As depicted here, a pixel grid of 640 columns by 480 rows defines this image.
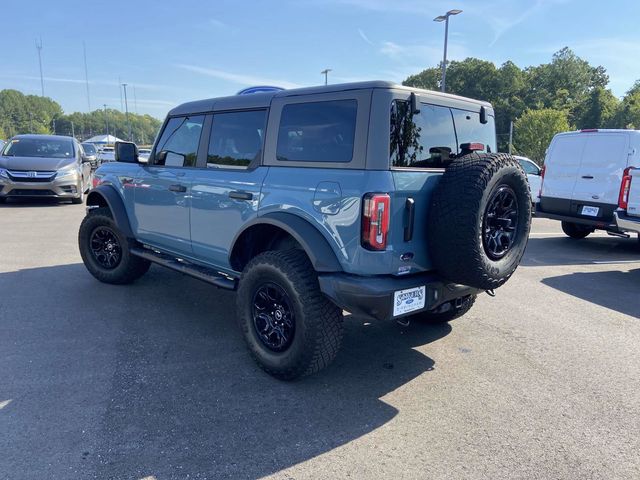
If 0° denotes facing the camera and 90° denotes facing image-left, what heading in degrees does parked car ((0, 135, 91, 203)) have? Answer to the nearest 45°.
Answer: approximately 0°

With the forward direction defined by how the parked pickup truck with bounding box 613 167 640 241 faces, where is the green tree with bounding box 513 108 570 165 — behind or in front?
in front

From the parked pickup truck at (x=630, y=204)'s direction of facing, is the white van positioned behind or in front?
in front

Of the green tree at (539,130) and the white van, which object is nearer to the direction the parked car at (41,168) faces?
the white van

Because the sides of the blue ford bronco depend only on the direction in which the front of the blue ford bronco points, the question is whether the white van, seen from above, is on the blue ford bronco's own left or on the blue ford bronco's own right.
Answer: on the blue ford bronco's own right

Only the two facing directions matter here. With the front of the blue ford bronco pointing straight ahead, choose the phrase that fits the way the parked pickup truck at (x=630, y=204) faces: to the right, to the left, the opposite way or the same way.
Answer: to the right

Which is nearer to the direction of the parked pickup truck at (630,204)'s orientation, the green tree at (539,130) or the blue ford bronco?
the green tree

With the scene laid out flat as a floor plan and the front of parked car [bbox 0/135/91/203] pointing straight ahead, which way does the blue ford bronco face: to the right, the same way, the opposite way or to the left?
the opposite way

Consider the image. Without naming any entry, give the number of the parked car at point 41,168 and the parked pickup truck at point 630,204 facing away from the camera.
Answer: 1

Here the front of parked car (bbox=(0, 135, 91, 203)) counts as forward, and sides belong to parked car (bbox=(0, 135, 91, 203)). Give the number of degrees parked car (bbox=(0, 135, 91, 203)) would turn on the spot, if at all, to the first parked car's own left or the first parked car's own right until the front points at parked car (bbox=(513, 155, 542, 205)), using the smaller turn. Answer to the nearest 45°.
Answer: approximately 90° to the first parked car's own left

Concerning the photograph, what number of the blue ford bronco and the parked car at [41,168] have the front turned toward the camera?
1

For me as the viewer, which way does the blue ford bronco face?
facing away from the viewer and to the left of the viewer

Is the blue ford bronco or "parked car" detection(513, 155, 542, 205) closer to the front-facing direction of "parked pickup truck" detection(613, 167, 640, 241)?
the parked car

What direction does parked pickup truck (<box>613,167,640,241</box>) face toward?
away from the camera

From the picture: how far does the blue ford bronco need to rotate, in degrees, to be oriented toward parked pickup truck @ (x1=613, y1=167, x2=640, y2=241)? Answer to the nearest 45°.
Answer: approximately 90° to its right

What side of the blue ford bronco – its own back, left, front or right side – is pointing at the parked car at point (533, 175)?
right
